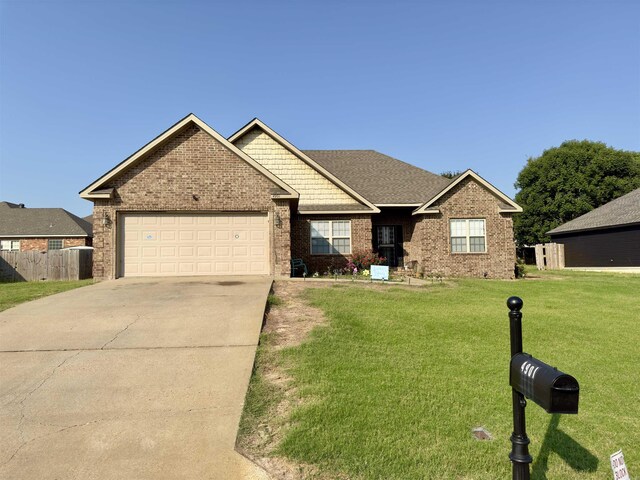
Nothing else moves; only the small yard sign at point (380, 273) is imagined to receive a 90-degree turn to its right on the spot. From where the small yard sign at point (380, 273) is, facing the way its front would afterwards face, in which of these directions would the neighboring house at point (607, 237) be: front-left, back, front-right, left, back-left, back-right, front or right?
back-right

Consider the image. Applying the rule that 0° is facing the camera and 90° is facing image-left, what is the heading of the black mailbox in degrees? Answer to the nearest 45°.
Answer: approximately 315°

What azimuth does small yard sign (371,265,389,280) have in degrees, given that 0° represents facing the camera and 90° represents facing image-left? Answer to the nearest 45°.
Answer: approximately 0°

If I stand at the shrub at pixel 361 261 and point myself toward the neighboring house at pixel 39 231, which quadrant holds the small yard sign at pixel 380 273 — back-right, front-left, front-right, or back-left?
back-left

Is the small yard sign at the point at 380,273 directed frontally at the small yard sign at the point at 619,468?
yes

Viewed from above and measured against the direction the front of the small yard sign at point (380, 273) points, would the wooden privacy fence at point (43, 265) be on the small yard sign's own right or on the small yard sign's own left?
on the small yard sign's own right
